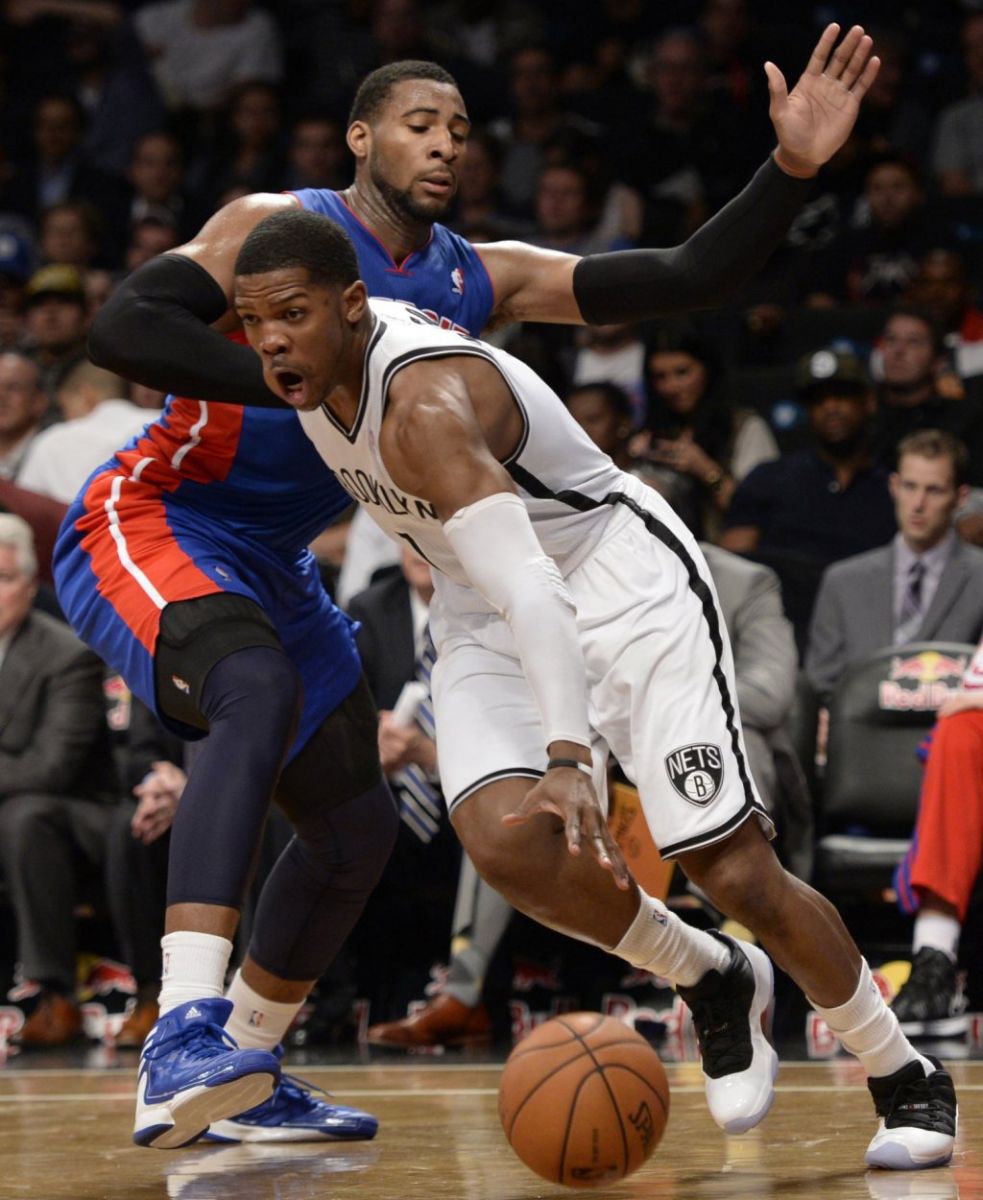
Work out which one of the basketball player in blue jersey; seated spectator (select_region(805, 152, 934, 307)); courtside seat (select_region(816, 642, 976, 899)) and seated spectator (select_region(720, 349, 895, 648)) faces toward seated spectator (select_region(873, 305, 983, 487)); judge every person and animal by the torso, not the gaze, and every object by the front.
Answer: seated spectator (select_region(805, 152, 934, 307))

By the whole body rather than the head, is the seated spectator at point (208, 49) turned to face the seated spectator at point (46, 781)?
yes

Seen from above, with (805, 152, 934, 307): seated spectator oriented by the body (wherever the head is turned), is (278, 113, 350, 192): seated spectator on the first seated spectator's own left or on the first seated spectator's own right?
on the first seated spectator's own right

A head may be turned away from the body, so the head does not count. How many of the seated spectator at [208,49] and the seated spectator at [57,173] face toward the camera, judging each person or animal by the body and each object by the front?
2

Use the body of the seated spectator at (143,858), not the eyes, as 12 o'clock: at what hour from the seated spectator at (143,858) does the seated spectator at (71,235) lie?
the seated spectator at (71,235) is roughly at 6 o'clock from the seated spectator at (143,858).

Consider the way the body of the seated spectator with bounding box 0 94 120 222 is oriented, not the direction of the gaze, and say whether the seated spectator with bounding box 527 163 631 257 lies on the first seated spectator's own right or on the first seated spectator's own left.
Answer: on the first seated spectator's own left

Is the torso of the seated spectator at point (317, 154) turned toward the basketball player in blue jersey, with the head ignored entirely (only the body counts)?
yes

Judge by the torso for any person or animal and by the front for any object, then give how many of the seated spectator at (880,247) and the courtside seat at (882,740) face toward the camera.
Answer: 2

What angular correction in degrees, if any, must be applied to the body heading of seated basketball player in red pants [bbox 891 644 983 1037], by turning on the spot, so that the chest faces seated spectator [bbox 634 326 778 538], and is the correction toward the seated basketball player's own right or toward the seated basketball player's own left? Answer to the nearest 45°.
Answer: approximately 135° to the seated basketball player's own right
